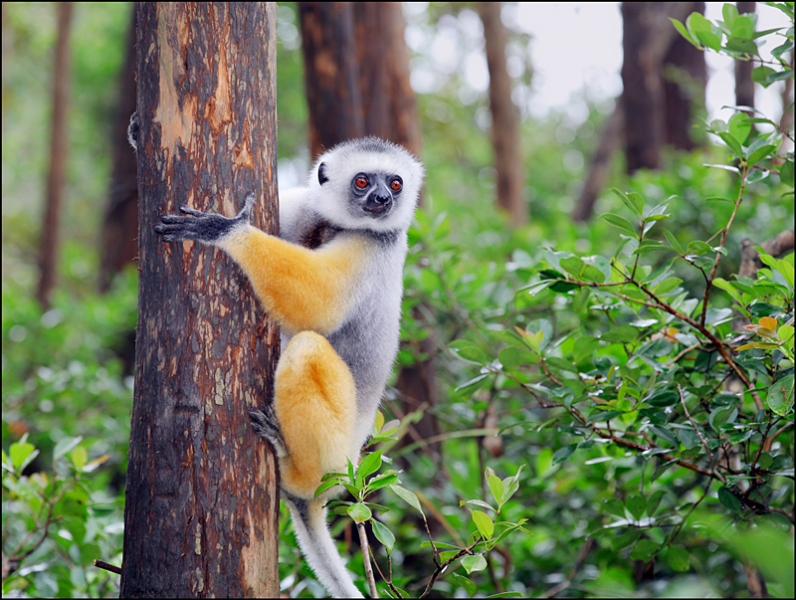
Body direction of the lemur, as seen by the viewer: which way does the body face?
to the viewer's left

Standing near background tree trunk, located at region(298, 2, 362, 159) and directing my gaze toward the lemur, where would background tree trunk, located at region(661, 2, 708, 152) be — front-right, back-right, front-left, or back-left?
back-left

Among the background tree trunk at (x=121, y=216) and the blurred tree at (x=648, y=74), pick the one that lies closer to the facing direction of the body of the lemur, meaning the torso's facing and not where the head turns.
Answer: the background tree trunk
